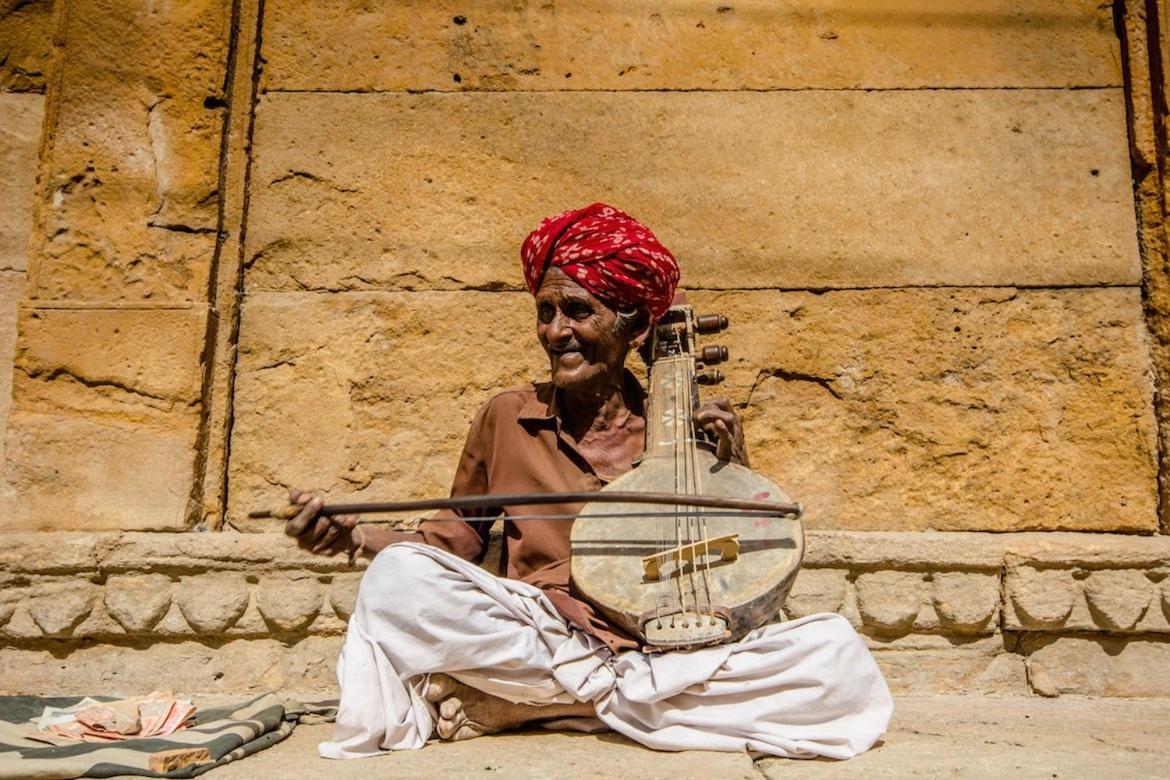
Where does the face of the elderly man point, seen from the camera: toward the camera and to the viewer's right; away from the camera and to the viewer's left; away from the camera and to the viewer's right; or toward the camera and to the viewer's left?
toward the camera and to the viewer's left

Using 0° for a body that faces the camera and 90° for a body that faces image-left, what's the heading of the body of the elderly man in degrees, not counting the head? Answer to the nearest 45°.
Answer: approximately 0°

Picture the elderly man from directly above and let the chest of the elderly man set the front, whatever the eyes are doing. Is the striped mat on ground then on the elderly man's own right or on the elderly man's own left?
on the elderly man's own right
